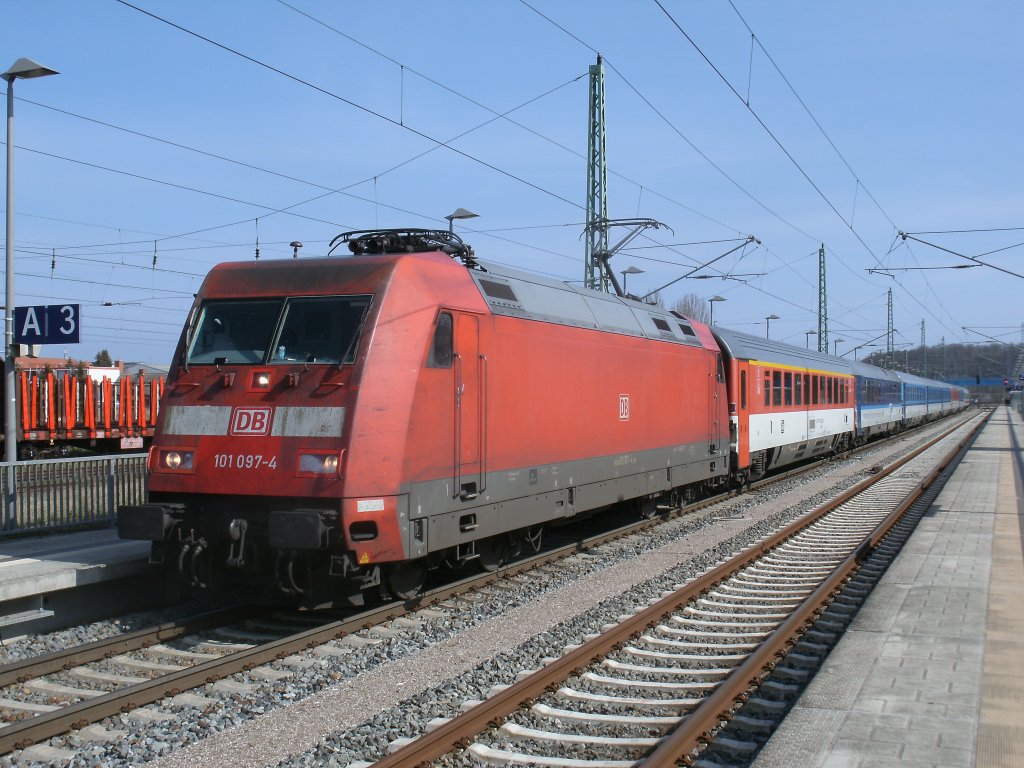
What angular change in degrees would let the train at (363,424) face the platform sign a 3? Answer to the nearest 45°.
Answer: approximately 90° to its right

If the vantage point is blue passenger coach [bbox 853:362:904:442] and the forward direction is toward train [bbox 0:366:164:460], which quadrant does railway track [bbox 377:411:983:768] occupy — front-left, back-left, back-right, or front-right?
front-left

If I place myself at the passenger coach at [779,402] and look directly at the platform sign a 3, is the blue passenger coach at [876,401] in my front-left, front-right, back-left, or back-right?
back-right

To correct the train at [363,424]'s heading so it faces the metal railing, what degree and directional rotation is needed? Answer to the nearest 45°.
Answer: approximately 90° to its right

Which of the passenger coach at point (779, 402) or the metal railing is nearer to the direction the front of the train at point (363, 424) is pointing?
the metal railing

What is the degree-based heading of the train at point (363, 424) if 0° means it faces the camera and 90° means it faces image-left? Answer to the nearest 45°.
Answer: approximately 45°

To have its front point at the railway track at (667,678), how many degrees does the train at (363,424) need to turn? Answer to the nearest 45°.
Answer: approximately 90° to its left

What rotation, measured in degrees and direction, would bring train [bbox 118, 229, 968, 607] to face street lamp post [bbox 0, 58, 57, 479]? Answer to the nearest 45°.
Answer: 0° — it already faces it

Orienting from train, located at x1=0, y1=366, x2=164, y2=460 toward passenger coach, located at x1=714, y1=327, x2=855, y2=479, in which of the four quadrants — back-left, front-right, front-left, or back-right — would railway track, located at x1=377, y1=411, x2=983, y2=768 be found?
front-right

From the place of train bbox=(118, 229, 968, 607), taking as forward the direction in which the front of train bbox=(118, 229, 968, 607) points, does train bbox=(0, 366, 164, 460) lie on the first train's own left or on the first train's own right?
on the first train's own right
